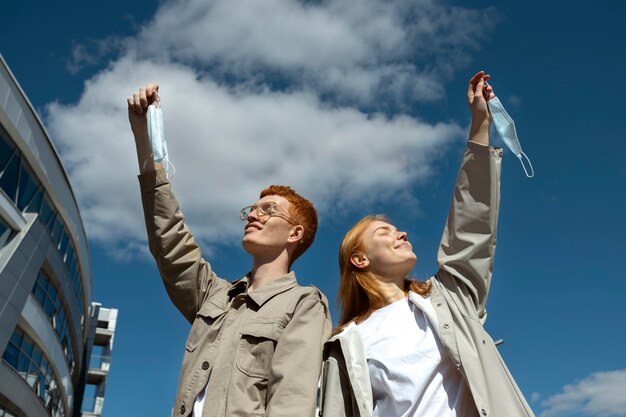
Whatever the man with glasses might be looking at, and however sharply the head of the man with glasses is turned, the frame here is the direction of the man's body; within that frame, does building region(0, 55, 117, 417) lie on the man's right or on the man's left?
on the man's right

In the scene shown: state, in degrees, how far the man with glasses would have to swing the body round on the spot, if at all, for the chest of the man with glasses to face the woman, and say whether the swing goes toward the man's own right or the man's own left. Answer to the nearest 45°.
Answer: approximately 135° to the man's own left

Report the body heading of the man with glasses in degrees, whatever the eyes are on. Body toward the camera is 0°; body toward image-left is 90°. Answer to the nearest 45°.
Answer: approximately 45°
